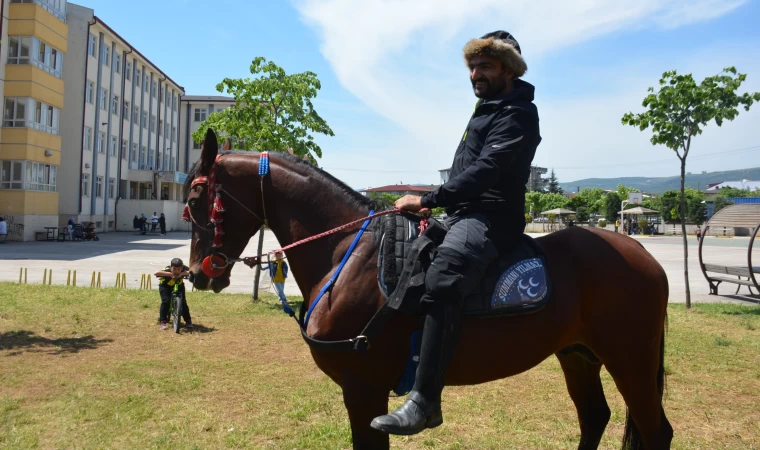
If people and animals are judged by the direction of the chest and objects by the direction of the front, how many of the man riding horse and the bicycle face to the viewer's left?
1

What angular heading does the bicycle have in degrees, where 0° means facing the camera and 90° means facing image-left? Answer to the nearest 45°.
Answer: approximately 0°

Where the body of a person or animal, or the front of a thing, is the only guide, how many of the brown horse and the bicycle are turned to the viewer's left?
1

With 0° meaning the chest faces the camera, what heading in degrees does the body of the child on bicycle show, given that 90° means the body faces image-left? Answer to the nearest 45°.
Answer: approximately 0°

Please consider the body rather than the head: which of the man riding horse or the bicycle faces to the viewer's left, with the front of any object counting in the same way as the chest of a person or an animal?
the man riding horse

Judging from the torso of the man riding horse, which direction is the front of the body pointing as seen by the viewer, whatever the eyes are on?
to the viewer's left

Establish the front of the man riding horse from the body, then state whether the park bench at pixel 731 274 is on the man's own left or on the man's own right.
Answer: on the man's own right

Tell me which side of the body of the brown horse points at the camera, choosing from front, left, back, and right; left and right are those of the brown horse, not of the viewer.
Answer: left

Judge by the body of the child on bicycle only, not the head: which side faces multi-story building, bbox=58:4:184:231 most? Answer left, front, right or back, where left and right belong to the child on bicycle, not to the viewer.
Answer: back

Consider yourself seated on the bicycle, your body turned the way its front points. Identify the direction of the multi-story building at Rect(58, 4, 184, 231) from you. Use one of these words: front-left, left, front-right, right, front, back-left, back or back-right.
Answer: back
